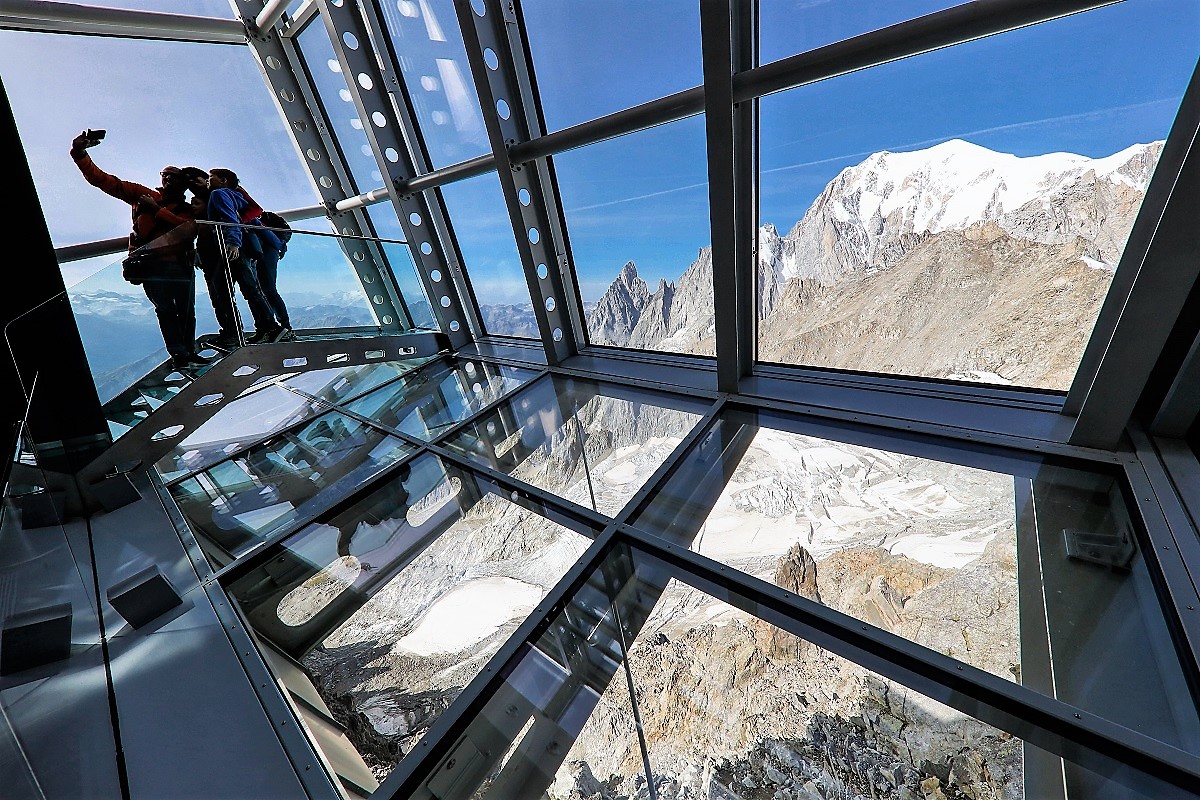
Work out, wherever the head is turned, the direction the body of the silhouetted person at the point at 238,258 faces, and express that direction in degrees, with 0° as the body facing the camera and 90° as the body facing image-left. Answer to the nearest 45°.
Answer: approximately 90°

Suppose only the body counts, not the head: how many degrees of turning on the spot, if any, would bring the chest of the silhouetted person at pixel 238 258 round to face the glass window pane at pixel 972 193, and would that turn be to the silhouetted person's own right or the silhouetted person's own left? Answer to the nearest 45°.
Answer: approximately 135° to the silhouetted person's own left

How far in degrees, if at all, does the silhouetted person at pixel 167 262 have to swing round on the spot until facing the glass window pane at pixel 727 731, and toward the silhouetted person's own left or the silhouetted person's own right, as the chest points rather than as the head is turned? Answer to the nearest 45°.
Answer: approximately 45° to the silhouetted person's own left

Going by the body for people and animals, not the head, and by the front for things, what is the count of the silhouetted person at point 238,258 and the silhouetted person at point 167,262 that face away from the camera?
0

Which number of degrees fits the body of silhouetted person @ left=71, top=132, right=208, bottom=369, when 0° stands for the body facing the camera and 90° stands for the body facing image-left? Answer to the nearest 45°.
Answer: approximately 45°

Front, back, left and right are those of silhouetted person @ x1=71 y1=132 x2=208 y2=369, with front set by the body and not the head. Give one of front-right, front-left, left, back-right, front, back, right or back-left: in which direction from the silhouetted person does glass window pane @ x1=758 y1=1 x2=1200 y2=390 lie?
left

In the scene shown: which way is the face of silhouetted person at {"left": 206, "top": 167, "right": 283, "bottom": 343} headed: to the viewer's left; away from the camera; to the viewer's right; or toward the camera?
to the viewer's left

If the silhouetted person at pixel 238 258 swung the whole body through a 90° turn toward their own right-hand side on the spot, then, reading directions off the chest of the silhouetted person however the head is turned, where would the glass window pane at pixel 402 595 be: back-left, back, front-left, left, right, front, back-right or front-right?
back

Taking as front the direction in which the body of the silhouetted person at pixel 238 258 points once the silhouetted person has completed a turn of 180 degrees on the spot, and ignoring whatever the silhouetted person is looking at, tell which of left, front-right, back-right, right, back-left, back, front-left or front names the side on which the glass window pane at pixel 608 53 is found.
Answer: front-right

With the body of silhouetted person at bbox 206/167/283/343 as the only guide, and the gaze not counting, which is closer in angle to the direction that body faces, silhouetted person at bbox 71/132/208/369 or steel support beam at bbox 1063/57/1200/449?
the silhouetted person
